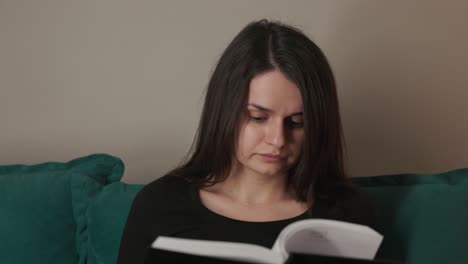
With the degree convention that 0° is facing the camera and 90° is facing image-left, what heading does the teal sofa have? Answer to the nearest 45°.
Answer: approximately 0°

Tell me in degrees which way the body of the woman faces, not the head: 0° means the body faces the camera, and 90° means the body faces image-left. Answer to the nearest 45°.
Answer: approximately 0°
